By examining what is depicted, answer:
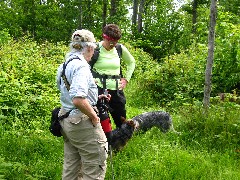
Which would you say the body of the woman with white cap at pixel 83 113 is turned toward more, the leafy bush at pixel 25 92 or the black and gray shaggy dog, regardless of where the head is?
the black and gray shaggy dog

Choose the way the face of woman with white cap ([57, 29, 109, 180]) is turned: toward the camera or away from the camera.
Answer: away from the camera

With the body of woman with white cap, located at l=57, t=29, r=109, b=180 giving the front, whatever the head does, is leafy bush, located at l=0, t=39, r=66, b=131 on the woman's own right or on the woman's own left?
on the woman's own left

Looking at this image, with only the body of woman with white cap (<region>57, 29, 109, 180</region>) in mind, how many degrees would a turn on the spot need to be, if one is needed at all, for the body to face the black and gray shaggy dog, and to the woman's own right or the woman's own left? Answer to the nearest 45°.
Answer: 0° — they already face it

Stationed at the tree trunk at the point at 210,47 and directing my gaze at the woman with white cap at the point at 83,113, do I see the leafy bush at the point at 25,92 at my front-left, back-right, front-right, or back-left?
front-right

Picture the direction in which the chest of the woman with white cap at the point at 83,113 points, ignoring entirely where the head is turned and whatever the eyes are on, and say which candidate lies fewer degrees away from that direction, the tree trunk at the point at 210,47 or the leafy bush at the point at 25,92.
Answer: the tree trunk

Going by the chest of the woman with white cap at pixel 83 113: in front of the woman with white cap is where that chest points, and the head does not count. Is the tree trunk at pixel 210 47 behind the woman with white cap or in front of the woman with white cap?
in front

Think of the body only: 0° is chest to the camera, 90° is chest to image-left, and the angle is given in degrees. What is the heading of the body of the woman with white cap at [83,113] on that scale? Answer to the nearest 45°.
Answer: approximately 225°
